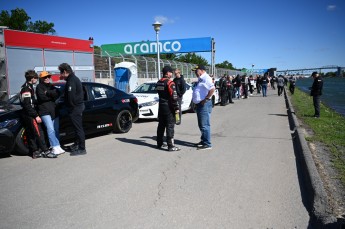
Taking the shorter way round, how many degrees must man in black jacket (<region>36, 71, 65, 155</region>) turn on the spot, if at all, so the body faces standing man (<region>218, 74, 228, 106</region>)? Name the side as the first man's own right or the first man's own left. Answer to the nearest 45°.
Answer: approximately 90° to the first man's own left

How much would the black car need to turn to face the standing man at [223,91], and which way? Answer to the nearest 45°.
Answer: approximately 180°

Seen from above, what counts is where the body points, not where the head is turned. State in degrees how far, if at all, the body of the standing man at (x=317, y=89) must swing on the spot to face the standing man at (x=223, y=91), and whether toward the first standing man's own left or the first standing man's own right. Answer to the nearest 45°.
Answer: approximately 45° to the first standing man's own right

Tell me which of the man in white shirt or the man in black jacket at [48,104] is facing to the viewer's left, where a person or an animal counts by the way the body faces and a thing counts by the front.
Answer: the man in white shirt

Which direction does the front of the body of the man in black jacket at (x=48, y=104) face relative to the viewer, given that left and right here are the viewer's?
facing the viewer and to the right of the viewer

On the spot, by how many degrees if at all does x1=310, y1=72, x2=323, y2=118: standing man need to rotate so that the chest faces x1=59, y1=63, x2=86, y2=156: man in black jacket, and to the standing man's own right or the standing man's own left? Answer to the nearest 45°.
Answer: approximately 45° to the standing man's own left

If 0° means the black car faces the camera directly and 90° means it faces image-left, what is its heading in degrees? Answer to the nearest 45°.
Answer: approximately 45°

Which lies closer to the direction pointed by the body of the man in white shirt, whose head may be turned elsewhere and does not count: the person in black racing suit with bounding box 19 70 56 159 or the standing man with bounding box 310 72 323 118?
the person in black racing suit

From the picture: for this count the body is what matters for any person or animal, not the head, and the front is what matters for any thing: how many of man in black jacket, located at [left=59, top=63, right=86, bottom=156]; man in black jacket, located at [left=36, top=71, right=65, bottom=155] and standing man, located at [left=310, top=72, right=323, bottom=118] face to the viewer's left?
2

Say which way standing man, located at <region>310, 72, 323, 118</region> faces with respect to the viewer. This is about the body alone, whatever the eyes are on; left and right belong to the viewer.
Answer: facing to the left of the viewer

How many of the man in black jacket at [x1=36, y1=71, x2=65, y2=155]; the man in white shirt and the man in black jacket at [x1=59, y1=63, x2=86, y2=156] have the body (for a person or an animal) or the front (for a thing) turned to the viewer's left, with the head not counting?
2

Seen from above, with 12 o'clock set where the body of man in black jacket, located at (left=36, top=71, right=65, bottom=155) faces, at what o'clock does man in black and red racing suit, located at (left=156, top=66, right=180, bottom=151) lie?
The man in black and red racing suit is roughly at 11 o'clock from the man in black jacket.

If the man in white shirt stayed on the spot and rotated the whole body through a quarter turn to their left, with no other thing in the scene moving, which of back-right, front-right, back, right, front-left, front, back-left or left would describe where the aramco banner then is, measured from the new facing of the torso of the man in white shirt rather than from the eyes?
back

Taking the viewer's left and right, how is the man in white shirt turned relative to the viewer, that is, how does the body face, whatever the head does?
facing to the left of the viewer

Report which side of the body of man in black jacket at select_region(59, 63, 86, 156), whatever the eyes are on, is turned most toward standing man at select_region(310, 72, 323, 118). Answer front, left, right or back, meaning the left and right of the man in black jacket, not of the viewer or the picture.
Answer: back

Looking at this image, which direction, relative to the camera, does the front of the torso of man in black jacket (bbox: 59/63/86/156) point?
to the viewer's left
